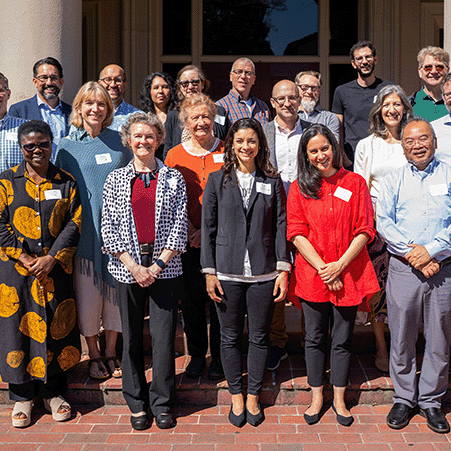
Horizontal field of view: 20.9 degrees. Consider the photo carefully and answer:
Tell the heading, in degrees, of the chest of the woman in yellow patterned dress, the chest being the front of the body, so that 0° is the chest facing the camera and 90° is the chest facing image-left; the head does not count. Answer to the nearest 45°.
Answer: approximately 0°

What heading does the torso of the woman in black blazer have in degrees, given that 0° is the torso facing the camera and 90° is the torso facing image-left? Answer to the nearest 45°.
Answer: approximately 0°

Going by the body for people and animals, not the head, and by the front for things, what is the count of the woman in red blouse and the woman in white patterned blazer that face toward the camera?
2
